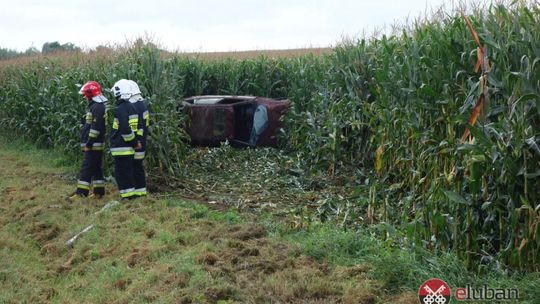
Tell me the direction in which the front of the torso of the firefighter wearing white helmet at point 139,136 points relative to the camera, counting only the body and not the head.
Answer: to the viewer's left
